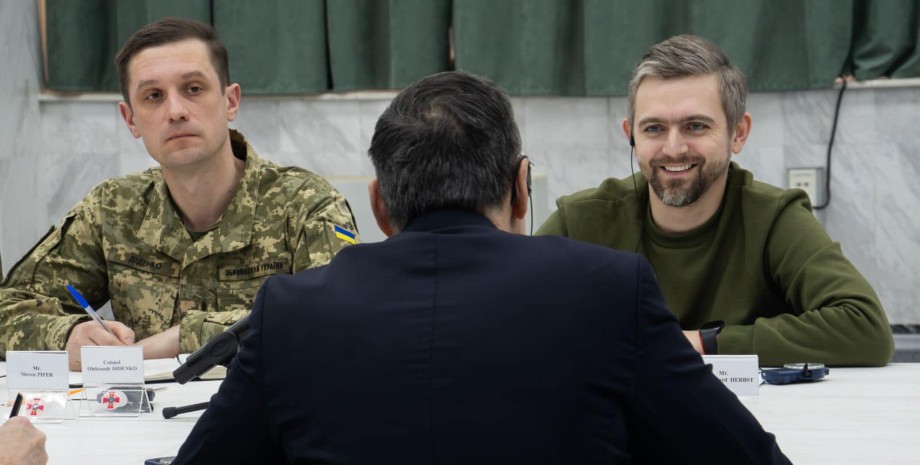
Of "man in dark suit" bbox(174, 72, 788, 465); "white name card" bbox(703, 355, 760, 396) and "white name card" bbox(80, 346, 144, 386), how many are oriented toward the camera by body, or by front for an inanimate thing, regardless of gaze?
2

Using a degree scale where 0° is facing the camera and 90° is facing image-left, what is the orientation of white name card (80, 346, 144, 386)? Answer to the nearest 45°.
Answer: approximately 0°

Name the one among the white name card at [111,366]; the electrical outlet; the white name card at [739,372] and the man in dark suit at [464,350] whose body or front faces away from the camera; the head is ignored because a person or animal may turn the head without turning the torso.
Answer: the man in dark suit

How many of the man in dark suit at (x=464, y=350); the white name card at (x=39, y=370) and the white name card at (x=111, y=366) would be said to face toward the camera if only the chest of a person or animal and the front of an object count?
2

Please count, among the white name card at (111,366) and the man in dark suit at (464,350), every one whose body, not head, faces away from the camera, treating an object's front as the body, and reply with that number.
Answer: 1

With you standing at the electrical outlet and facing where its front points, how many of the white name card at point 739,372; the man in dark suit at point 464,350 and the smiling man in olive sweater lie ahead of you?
3

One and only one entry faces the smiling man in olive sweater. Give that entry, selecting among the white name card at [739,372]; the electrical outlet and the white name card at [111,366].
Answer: the electrical outlet

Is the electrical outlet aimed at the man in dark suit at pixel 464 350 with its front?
yes
